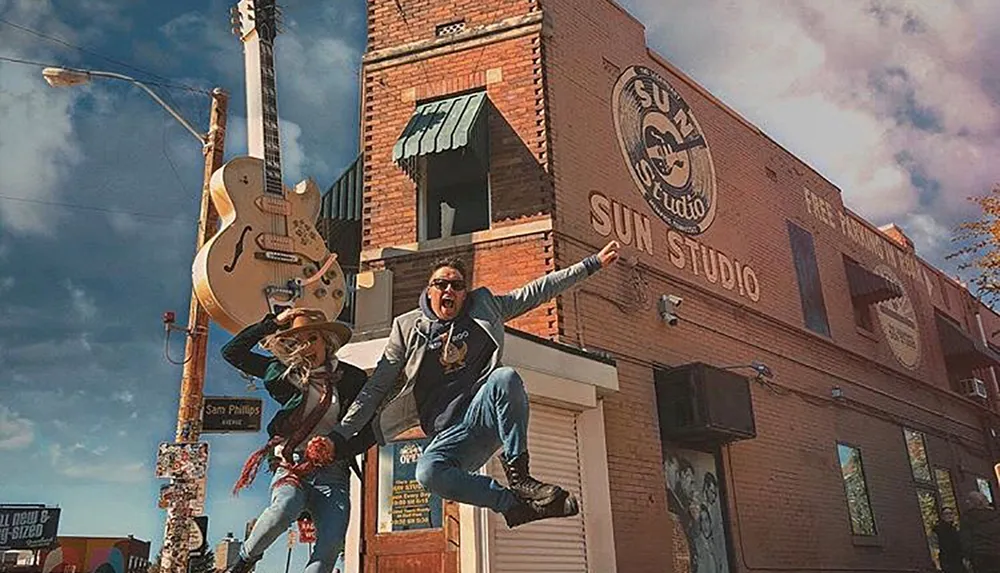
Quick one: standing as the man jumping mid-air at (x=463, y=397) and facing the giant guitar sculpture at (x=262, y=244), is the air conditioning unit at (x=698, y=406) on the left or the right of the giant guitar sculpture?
right

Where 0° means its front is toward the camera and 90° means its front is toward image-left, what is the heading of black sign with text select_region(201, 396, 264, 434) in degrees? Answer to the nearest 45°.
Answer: approximately 0°

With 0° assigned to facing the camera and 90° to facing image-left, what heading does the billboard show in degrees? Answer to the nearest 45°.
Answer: approximately 0°

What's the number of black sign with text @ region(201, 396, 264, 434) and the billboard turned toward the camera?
2

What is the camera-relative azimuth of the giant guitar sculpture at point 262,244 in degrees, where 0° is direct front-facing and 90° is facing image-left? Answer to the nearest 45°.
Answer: approximately 315°

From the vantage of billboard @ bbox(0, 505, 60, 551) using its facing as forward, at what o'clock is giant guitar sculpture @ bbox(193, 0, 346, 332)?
The giant guitar sculpture is roughly at 12 o'clock from the billboard.

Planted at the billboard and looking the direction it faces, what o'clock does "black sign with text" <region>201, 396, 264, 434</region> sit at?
The black sign with text is roughly at 12 o'clock from the billboard.

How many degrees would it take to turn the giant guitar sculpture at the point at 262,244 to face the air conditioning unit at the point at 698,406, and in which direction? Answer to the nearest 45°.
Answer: approximately 45° to its left
